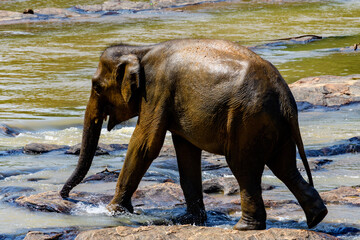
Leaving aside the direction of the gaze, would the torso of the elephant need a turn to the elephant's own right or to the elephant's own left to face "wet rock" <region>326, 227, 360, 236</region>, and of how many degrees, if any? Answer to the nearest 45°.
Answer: approximately 180°

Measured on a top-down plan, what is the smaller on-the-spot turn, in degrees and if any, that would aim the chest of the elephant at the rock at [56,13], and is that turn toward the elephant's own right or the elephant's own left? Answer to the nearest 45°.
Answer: approximately 90° to the elephant's own right

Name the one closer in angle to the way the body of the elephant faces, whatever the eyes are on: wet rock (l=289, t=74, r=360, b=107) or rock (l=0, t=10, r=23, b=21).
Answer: the rock

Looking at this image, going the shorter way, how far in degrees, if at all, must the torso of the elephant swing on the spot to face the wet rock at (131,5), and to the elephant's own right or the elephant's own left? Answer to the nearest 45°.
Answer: approximately 90° to the elephant's own right

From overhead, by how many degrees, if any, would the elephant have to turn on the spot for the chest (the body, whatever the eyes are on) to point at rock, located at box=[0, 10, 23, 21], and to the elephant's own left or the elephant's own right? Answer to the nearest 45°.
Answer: approximately 90° to the elephant's own right

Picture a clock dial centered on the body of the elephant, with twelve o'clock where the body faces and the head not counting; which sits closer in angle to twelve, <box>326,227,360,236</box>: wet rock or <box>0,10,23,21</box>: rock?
the rock

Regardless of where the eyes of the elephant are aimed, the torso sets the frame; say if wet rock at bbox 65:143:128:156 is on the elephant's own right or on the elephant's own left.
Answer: on the elephant's own right

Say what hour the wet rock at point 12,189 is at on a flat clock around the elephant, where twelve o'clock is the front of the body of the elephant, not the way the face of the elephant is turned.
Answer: The wet rock is roughly at 1 o'clock from the elephant.

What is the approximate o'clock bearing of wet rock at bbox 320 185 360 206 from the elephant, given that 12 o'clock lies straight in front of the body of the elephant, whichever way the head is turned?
The wet rock is roughly at 5 o'clock from the elephant.

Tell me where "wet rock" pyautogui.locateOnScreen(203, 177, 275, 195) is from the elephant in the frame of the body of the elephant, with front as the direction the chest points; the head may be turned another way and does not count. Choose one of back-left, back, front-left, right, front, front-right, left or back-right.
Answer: right

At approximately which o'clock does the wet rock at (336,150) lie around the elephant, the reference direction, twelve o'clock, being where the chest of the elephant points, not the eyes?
The wet rock is roughly at 4 o'clock from the elephant.

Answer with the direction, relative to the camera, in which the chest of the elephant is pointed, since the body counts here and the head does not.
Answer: to the viewer's left

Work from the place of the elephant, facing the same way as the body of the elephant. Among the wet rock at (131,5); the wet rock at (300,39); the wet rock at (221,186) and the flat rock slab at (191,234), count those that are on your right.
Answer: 3

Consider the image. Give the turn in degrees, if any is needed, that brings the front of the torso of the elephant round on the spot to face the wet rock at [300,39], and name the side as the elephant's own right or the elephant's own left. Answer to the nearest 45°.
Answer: approximately 90° to the elephant's own right
